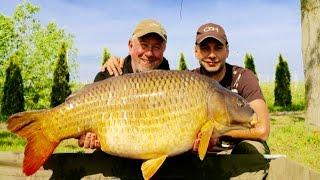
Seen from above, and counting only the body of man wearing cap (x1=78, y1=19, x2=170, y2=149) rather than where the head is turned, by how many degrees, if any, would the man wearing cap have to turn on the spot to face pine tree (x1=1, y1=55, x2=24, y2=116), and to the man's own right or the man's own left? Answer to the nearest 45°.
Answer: approximately 180°

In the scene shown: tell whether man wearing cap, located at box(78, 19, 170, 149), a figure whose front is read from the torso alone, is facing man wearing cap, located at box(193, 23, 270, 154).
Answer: no

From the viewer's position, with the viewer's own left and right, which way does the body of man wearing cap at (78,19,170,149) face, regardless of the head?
facing the viewer

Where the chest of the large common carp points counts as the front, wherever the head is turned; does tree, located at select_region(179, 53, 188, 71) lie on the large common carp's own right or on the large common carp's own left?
on the large common carp's own left

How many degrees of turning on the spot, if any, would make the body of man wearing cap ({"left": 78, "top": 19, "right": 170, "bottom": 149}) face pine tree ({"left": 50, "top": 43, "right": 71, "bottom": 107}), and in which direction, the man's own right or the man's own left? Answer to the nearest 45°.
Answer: approximately 180°

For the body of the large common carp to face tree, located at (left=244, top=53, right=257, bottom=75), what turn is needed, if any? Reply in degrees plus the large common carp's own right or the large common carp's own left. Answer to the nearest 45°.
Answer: approximately 90° to the large common carp's own left

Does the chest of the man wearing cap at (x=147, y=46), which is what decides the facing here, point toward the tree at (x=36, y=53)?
no

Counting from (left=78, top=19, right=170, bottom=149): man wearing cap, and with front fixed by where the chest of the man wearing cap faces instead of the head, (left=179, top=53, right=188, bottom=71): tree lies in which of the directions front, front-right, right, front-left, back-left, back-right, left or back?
back

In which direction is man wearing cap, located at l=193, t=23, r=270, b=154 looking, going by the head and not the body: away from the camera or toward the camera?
toward the camera

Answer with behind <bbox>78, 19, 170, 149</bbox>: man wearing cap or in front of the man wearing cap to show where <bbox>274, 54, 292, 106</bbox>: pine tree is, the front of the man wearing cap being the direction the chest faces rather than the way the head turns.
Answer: behind

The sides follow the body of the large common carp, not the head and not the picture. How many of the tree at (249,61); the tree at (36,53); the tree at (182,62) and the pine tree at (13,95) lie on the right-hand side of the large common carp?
0

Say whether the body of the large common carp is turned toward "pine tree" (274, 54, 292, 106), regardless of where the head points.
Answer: no

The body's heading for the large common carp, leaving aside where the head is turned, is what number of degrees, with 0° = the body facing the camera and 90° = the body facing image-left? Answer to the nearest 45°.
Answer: approximately 270°
